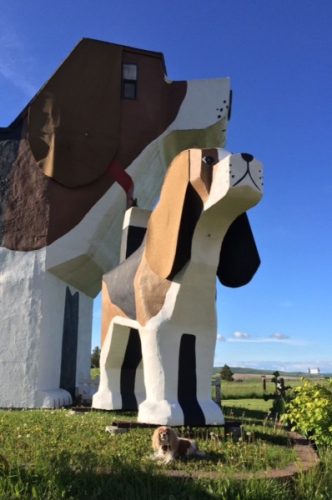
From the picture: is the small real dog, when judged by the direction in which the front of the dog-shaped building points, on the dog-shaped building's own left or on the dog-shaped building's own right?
on the dog-shaped building's own right

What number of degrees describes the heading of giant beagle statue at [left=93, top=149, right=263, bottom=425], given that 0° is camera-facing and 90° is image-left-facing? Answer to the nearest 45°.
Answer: approximately 315°

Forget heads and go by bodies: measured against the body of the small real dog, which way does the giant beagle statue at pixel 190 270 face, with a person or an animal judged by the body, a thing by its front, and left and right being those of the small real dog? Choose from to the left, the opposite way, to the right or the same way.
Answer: to the left

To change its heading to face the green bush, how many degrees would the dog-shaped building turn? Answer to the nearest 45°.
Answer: approximately 45° to its right

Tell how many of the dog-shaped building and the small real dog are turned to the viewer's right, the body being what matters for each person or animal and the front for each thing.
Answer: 1

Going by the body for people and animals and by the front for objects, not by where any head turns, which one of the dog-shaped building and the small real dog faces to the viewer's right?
the dog-shaped building

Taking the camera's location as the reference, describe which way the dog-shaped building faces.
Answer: facing to the right of the viewer

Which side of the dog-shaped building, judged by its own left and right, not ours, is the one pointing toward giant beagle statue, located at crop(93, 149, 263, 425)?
right

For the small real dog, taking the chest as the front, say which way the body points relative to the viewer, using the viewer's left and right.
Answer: facing the viewer and to the left of the viewer

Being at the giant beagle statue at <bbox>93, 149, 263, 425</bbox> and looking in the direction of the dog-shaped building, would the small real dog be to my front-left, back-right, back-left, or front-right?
back-left
